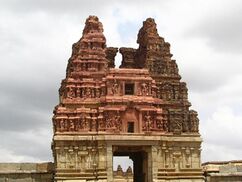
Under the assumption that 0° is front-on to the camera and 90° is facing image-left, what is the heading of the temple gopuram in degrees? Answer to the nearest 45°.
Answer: approximately 0°

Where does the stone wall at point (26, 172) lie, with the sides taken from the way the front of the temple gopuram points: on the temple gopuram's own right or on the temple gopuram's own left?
on the temple gopuram's own right

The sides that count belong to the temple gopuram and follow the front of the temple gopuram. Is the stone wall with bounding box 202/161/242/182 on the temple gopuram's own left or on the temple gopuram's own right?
on the temple gopuram's own left
